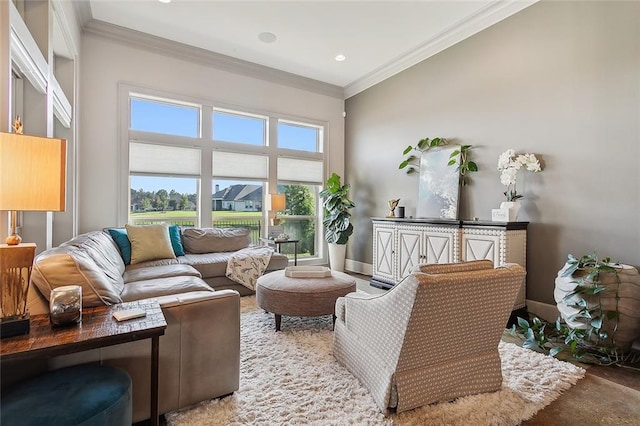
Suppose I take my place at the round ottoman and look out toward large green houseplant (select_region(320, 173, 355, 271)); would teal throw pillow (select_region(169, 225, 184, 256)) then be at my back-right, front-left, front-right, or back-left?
front-left

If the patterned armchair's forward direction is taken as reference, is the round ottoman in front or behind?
in front

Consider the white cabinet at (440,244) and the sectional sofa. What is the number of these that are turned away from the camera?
0

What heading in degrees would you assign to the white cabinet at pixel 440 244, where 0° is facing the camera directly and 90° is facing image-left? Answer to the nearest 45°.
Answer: approximately 45°

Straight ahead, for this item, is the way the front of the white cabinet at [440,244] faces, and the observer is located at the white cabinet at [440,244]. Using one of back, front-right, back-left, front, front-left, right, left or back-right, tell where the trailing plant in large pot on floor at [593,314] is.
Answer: left

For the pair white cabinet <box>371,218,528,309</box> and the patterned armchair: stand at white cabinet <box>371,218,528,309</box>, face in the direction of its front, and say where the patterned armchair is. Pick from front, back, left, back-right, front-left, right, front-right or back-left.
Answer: front-left

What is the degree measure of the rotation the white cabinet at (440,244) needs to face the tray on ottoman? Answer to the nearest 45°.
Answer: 0° — it already faces it

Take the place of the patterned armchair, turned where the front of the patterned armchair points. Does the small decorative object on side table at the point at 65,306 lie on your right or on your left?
on your left

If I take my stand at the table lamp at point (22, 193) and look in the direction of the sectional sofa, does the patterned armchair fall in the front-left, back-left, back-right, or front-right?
front-right

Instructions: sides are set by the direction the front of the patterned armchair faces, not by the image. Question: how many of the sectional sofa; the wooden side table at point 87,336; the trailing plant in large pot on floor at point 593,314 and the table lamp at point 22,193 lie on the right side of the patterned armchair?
1

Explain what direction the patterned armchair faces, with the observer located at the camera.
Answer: facing away from the viewer and to the left of the viewer

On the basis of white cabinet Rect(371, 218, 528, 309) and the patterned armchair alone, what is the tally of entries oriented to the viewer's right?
0

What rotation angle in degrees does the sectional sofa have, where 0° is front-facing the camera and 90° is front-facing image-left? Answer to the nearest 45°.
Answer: approximately 315°
